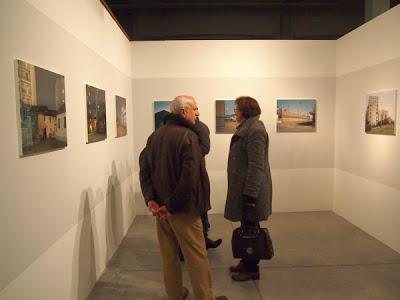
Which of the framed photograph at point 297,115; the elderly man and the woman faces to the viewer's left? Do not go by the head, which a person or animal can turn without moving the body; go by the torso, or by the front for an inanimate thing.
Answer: the woman

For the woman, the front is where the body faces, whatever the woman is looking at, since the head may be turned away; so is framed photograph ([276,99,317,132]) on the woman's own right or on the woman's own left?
on the woman's own right

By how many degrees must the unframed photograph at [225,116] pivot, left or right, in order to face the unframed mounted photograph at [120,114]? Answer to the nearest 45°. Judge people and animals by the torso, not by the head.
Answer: approximately 45° to its right

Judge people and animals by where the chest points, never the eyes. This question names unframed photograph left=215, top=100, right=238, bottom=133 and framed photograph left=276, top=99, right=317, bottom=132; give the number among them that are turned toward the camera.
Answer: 2

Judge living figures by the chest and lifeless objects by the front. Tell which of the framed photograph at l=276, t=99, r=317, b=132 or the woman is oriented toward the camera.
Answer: the framed photograph

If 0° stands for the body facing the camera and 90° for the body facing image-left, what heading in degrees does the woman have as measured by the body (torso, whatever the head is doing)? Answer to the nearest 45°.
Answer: approximately 90°

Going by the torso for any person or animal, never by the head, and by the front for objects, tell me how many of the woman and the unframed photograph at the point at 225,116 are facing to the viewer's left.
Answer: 1

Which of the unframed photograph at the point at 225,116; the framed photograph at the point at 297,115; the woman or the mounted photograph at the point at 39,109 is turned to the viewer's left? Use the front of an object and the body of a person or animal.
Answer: the woman

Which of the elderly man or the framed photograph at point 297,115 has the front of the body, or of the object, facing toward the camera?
the framed photograph

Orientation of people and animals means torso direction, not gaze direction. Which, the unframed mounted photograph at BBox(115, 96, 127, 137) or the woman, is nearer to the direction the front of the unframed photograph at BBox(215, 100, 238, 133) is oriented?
the woman

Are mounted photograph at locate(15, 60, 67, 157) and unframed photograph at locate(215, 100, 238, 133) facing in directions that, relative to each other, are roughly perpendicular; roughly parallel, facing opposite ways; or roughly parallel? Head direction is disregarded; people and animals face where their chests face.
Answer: roughly perpendicular

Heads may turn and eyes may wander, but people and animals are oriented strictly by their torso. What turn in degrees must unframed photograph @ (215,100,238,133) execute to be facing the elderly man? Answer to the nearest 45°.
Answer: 0° — it already faces them

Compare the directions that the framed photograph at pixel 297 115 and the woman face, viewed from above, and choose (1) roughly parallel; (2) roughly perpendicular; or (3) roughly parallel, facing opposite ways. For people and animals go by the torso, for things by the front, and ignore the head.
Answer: roughly perpendicular

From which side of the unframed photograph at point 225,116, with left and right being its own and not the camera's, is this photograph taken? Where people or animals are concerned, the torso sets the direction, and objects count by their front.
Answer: front

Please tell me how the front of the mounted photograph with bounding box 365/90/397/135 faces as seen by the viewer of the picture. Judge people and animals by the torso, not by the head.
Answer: facing the viewer and to the left of the viewer
